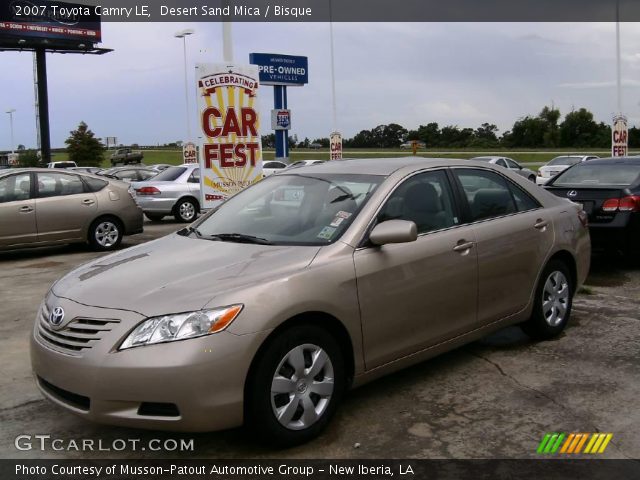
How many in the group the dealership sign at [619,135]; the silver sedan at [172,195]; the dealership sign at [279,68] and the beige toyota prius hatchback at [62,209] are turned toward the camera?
2

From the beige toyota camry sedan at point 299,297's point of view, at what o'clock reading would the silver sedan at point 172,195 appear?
The silver sedan is roughly at 4 o'clock from the beige toyota camry sedan.

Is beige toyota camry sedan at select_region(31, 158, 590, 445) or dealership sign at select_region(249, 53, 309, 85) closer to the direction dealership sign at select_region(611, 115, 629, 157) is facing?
the beige toyota camry sedan

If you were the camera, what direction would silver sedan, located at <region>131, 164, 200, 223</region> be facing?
facing away from the viewer and to the right of the viewer

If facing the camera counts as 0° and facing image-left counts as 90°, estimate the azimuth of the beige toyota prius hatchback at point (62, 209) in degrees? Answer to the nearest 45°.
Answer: approximately 90°

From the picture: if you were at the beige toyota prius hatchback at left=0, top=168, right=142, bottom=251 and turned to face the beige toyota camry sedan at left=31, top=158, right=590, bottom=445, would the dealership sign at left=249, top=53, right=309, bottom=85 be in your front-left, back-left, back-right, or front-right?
back-left

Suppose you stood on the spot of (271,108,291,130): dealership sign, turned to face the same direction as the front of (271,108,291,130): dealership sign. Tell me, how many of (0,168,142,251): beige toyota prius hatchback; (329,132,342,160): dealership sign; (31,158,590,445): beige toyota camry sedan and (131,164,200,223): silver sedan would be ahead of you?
3
